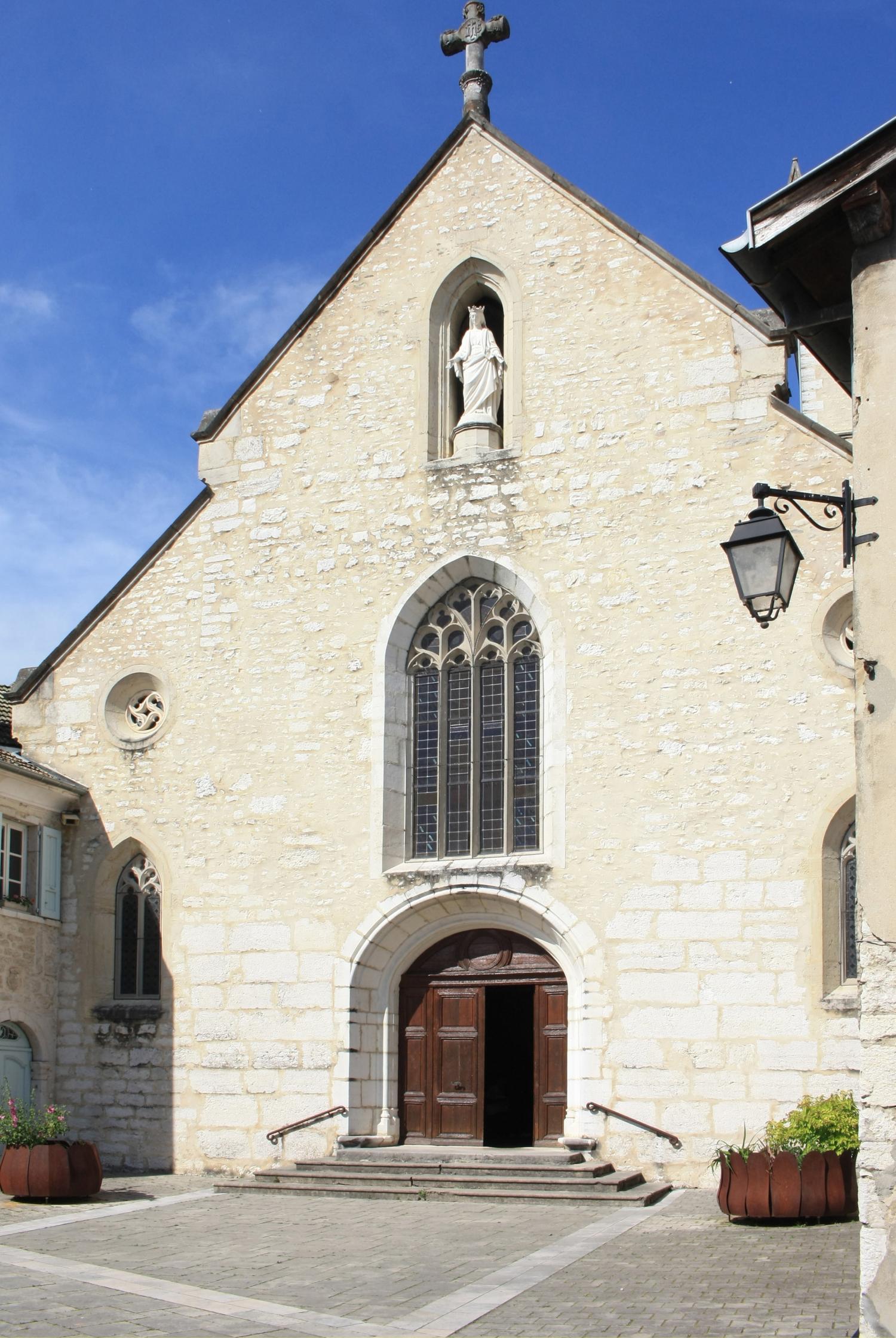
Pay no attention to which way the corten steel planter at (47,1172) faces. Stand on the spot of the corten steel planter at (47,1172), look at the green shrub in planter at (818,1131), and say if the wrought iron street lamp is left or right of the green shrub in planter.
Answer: right

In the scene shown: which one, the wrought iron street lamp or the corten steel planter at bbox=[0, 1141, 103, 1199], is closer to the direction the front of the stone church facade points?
the wrought iron street lamp

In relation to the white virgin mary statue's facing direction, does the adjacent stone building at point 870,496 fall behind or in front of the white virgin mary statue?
in front

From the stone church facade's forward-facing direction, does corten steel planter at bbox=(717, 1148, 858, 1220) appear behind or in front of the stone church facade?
in front

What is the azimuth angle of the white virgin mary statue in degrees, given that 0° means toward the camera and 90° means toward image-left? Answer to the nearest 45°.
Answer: approximately 0°

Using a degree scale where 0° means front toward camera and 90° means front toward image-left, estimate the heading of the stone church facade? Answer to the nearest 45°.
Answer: approximately 0°
